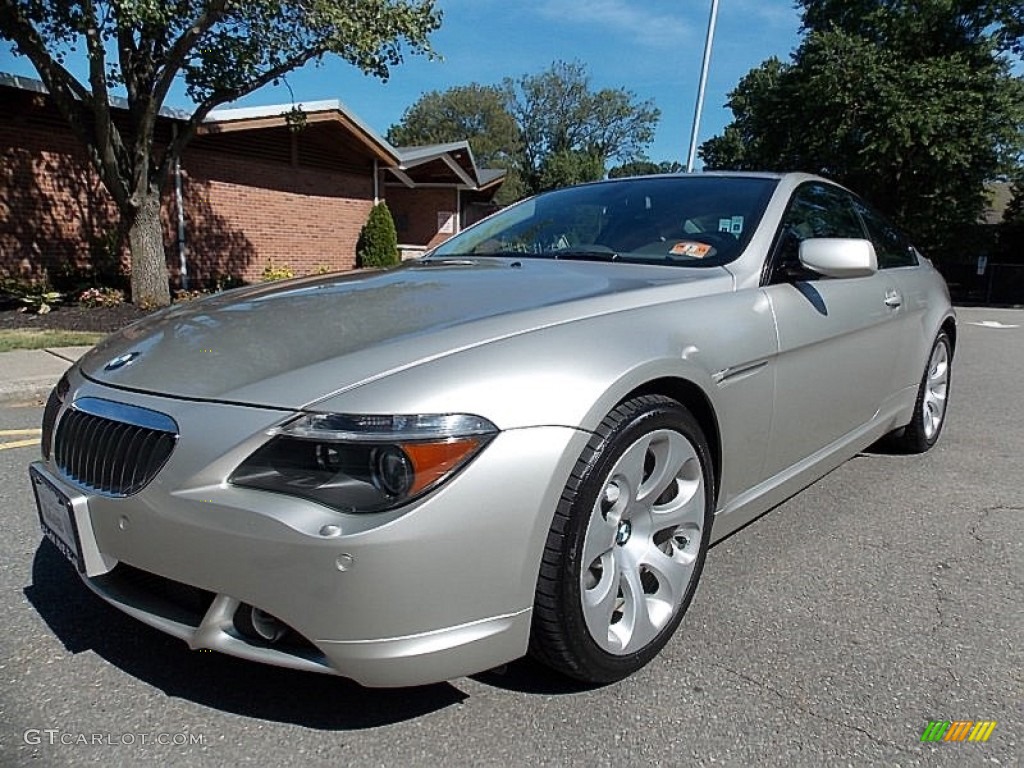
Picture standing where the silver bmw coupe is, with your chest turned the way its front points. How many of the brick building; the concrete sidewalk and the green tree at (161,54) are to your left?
0

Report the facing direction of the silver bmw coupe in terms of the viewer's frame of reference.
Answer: facing the viewer and to the left of the viewer

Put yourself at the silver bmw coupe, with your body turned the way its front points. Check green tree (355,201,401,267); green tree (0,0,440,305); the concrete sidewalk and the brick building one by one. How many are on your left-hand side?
0

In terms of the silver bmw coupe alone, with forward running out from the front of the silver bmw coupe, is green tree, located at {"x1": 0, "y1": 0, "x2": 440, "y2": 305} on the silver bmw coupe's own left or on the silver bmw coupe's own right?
on the silver bmw coupe's own right

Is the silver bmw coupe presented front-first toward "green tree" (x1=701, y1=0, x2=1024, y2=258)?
no

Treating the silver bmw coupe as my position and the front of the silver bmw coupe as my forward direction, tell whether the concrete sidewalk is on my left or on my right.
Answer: on my right

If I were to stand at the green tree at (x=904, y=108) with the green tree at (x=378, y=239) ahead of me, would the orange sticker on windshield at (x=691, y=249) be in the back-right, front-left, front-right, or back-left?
front-left

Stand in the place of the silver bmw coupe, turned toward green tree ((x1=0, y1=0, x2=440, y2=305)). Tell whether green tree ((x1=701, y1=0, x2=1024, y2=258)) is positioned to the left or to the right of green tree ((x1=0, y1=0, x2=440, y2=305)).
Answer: right

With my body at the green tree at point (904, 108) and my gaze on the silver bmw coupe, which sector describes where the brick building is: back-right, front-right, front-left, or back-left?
front-right

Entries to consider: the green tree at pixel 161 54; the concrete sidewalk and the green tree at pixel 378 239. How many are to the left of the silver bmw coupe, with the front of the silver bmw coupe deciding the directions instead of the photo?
0

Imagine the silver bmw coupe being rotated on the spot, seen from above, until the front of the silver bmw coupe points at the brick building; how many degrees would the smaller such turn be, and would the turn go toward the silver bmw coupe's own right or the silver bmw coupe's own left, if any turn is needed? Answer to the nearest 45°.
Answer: approximately 135° to the silver bmw coupe's own right

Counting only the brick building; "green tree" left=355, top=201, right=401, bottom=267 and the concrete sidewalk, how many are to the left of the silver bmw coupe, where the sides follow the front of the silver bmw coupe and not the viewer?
0
